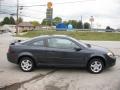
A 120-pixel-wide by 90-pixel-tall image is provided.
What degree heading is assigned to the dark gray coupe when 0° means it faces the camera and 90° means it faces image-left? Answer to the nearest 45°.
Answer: approximately 270°
